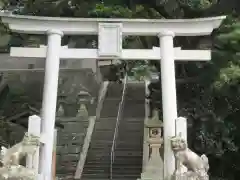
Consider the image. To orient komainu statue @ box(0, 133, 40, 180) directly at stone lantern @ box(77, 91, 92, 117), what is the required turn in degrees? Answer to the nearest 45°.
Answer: approximately 90° to its left

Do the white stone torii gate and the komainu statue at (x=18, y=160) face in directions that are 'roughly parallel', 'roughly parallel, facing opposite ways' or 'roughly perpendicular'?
roughly perpendicular

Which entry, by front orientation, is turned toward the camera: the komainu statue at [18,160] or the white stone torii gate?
the white stone torii gate

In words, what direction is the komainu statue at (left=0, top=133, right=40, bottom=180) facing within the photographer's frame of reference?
facing to the right of the viewer

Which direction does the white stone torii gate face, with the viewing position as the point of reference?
facing the viewer

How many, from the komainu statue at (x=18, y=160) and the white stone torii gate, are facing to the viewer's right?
1

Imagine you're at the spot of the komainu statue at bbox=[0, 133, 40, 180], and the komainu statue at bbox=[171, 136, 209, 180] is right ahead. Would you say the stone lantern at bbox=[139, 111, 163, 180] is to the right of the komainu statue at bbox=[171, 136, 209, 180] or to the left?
left

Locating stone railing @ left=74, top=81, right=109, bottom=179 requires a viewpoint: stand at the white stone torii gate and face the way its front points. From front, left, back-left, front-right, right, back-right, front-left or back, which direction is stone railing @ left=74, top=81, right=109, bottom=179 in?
back

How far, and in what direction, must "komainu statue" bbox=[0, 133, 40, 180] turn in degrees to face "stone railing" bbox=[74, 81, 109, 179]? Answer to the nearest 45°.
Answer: approximately 45° to its left

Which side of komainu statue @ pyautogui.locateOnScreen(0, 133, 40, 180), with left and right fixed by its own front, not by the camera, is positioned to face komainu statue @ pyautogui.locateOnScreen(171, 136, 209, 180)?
front

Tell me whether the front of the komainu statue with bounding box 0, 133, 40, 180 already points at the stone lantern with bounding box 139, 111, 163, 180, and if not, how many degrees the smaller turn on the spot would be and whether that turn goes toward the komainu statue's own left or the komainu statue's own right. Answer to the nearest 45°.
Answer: approximately 45° to the komainu statue's own left
